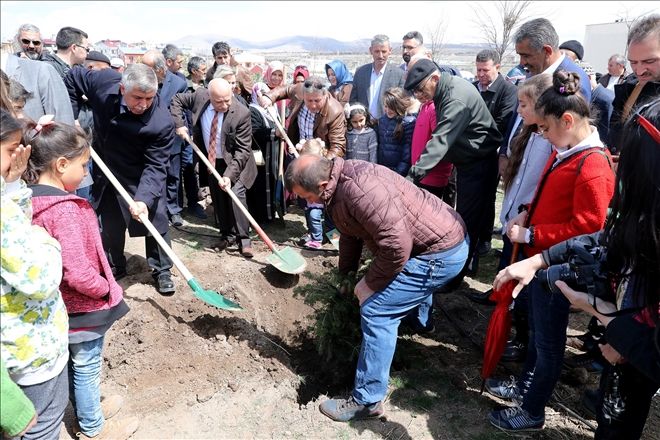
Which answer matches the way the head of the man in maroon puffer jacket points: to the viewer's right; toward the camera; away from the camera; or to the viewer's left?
to the viewer's left

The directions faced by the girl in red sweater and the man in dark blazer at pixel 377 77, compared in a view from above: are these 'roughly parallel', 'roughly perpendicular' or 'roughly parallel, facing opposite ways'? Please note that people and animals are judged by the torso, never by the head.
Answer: roughly perpendicular

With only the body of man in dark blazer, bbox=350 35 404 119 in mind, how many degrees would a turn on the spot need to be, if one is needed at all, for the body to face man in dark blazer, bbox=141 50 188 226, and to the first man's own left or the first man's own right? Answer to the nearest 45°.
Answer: approximately 90° to the first man's own right

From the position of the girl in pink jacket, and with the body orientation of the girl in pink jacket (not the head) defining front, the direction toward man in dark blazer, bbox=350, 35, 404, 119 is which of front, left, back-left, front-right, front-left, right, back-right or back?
front-left

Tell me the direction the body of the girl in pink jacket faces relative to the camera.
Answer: to the viewer's right

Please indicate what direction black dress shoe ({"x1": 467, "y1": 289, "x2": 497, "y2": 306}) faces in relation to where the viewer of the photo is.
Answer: facing to the left of the viewer

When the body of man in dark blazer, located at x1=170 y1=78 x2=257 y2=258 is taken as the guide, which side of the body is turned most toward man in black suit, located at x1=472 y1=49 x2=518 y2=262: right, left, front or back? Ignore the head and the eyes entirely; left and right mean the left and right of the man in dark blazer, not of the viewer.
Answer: left

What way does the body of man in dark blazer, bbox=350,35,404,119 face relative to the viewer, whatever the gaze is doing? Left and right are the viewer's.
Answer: facing the viewer

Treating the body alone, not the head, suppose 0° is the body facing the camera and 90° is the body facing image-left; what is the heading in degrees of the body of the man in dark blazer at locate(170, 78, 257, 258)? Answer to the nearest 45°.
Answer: approximately 0°

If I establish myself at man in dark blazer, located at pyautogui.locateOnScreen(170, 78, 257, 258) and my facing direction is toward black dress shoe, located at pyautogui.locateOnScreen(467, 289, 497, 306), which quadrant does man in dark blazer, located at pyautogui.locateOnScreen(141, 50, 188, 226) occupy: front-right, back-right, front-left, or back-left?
back-left
